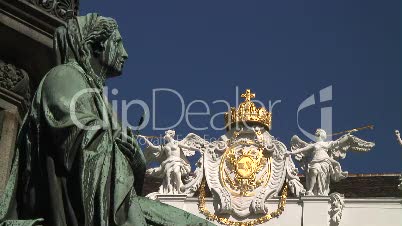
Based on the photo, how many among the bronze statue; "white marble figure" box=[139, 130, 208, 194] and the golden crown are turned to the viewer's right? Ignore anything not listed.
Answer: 1

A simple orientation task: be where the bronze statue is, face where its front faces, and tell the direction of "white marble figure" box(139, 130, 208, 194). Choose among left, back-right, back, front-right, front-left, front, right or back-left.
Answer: left

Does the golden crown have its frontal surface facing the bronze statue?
yes

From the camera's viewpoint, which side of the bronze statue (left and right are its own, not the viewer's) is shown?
right

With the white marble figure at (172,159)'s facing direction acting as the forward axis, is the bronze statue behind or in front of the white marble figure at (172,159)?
in front

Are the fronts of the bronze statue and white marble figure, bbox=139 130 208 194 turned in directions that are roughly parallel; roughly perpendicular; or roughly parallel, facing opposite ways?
roughly perpendicular

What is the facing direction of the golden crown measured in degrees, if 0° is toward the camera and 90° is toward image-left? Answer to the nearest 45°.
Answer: approximately 0°

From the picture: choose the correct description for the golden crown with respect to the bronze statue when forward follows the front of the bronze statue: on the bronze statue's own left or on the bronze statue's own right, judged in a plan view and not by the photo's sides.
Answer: on the bronze statue's own left

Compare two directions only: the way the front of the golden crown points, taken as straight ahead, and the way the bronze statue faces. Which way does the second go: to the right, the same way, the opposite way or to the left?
to the left

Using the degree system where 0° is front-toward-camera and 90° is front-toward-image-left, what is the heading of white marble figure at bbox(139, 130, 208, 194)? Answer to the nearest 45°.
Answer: approximately 0°
